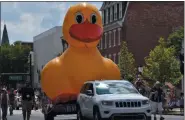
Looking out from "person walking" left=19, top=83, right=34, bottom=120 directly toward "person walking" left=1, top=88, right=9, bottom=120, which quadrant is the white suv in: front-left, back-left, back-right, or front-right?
back-right

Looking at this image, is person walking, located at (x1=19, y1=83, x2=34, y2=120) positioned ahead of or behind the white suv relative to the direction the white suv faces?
behind

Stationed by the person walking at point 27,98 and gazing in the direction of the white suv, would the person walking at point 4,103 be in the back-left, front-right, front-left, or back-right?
back-left

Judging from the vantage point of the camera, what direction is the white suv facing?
facing the viewer and to the right of the viewer

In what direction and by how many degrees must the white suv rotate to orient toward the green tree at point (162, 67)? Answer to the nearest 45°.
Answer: approximately 135° to its left
